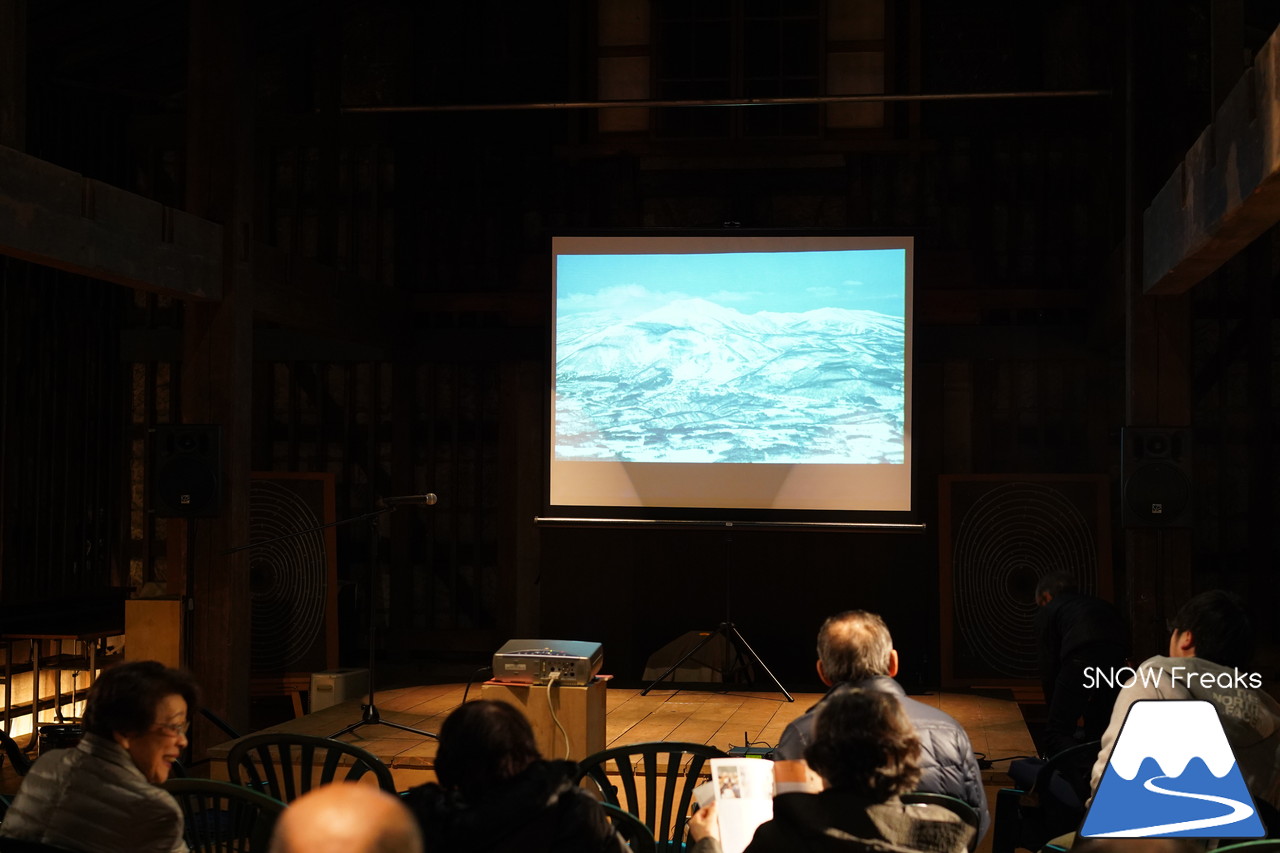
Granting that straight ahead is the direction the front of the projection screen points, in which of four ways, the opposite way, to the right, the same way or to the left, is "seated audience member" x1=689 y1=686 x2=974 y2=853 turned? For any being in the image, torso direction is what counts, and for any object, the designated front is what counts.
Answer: the opposite way

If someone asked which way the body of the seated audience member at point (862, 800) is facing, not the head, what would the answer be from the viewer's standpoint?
away from the camera

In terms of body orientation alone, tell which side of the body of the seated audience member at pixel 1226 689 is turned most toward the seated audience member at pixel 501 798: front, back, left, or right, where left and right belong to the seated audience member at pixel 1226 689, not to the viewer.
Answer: left

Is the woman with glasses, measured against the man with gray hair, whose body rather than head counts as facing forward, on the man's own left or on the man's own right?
on the man's own left

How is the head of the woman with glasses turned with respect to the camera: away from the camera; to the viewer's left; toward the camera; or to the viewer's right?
to the viewer's right

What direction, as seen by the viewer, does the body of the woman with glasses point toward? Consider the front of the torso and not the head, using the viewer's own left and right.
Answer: facing away from the viewer and to the right of the viewer

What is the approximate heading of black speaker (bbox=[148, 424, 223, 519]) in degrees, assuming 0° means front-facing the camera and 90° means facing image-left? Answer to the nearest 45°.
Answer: approximately 0°

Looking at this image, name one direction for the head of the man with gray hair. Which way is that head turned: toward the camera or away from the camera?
away from the camera

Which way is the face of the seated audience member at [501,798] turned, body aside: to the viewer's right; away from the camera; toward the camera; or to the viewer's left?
away from the camera

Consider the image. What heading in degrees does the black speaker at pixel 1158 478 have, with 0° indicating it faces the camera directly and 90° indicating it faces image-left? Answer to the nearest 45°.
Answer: approximately 0°
